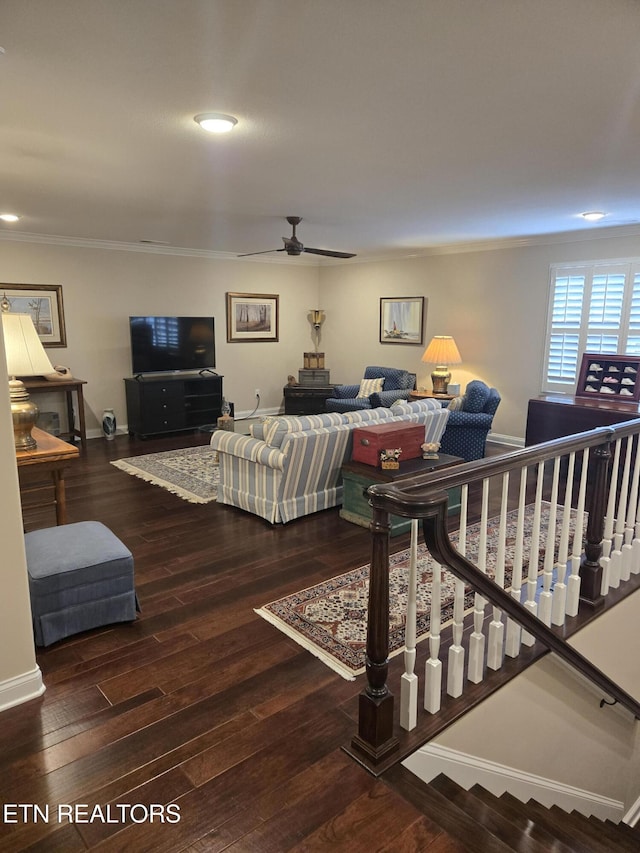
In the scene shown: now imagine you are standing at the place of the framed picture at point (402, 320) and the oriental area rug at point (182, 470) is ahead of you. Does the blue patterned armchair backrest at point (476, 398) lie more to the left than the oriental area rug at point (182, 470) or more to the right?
left

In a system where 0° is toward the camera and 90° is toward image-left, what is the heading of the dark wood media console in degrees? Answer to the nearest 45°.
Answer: approximately 315°

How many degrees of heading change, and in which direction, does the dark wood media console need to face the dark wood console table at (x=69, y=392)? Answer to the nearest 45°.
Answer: approximately 90° to its right

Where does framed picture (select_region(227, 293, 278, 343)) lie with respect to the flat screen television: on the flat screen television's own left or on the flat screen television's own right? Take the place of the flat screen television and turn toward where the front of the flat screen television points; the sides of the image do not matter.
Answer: on the flat screen television's own left

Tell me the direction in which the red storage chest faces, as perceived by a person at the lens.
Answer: facing the viewer and to the right of the viewer

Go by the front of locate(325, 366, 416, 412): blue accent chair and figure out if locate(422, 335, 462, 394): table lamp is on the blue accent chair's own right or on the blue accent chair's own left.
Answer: on the blue accent chair's own left

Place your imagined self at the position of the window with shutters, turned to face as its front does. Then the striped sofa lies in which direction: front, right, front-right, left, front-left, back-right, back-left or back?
front

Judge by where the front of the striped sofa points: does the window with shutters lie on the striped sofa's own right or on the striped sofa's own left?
on the striped sofa's own right

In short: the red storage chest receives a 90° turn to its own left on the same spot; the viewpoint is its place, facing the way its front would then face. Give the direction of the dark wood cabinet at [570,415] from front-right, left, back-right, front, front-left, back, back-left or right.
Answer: front

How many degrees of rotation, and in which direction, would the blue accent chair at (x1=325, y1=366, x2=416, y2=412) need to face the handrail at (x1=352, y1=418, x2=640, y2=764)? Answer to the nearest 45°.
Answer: approximately 45° to its left

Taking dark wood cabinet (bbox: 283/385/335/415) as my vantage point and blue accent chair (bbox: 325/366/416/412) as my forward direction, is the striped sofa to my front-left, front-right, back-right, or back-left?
front-right

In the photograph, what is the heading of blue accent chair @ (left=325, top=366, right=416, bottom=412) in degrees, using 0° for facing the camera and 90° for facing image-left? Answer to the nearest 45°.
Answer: approximately 45°

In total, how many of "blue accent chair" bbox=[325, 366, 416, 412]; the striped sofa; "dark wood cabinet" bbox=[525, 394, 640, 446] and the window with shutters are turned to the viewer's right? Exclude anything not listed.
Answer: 0

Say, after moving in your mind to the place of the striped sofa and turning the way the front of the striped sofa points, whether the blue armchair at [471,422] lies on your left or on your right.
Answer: on your right

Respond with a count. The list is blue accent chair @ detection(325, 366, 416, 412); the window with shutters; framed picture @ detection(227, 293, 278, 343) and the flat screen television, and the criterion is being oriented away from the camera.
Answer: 0

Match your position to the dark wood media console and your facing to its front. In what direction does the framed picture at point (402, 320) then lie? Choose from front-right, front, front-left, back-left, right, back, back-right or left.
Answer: front-left

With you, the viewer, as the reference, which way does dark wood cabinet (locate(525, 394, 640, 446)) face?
facing the viewer and to the left of the viewer

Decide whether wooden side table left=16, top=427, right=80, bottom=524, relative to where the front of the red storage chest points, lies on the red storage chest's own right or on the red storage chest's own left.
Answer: on the red storage chest's own right

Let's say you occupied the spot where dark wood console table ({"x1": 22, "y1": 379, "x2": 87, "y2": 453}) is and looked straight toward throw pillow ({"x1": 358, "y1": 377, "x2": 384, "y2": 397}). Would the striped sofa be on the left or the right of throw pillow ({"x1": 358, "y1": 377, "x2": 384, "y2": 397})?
right
